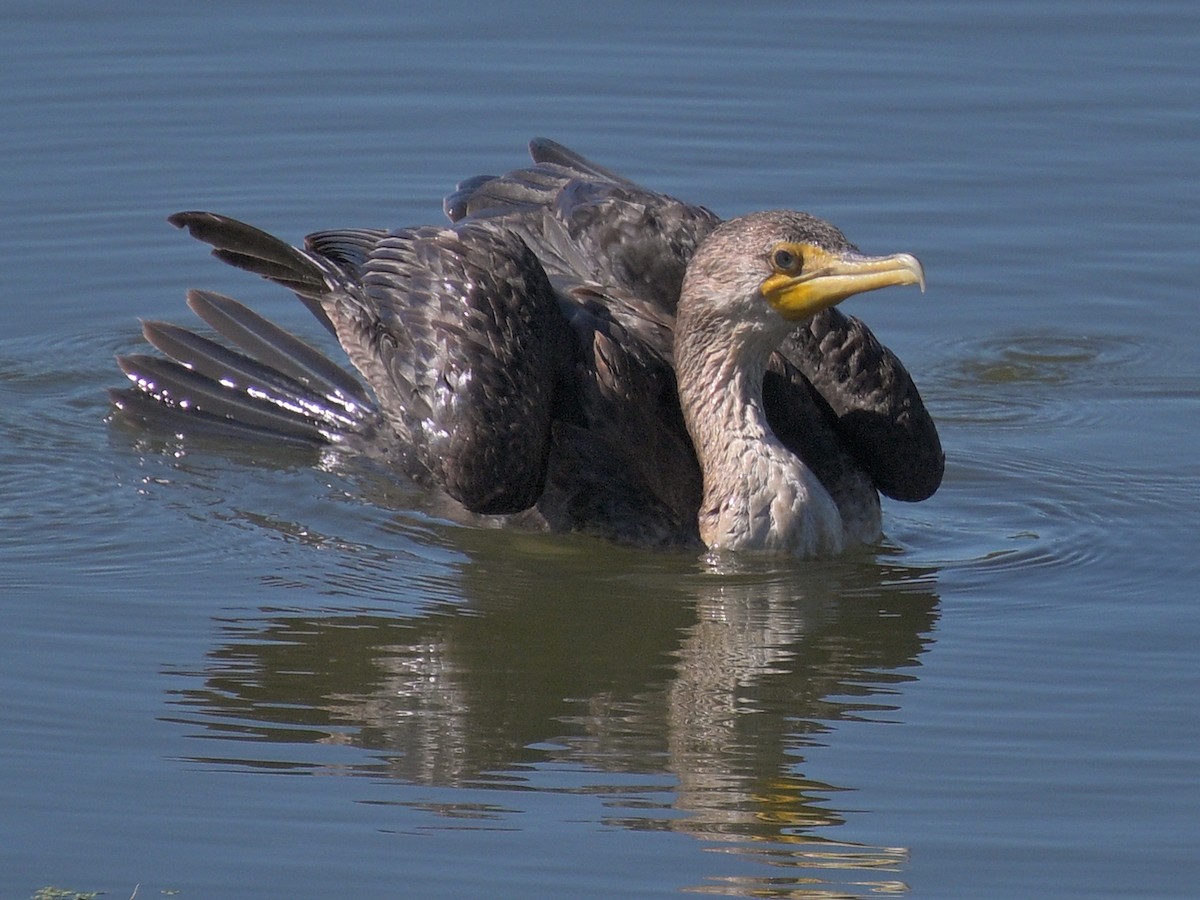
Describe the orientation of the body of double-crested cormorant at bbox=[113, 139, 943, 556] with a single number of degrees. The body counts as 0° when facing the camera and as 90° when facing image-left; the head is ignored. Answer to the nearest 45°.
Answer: approximately 315°
